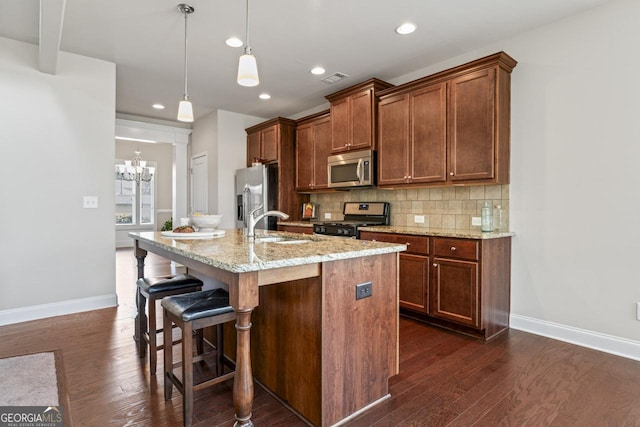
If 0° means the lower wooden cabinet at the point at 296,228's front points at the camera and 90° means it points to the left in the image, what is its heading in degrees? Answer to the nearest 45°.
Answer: approximately 45°

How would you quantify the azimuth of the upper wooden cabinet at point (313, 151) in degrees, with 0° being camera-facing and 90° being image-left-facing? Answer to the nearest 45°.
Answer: approximately 45°

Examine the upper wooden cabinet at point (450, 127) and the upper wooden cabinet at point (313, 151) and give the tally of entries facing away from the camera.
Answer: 0

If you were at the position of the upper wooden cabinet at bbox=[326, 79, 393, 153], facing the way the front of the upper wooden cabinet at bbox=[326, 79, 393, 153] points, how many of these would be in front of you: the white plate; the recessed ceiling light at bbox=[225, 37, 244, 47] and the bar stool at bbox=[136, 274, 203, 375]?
3

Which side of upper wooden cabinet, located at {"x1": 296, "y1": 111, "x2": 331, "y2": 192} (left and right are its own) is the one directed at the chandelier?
right

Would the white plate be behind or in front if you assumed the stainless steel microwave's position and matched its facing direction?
in front

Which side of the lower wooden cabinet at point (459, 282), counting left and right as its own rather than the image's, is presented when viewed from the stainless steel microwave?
right

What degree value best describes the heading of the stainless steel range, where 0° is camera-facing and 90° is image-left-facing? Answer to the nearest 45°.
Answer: approximately 45°
